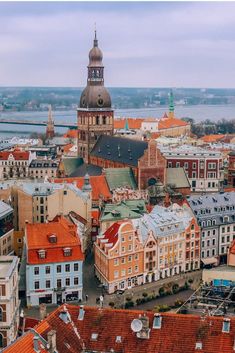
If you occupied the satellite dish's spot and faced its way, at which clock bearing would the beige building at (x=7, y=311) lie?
The beige building is roughly at 4 o'clock from the satellite dish.

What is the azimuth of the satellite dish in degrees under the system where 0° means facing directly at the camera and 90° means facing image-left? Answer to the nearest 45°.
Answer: approximately 0°
